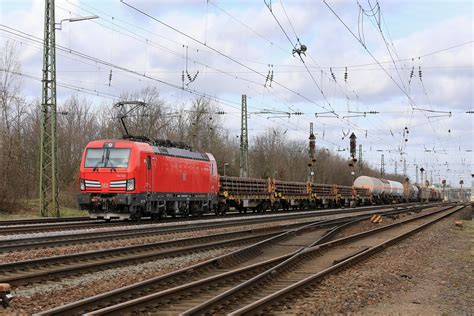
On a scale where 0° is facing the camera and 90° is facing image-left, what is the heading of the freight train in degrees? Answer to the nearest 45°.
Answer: approximately 45°

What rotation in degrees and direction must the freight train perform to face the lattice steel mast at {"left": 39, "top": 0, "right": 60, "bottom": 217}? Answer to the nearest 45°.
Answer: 0° — it already faces it

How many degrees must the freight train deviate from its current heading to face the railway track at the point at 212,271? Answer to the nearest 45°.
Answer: approximately 45° to its left

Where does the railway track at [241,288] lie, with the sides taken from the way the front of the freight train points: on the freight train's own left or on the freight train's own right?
on the freight train's own left
